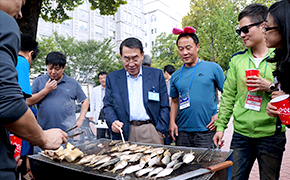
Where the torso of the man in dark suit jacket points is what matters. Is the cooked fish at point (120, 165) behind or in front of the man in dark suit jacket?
in front

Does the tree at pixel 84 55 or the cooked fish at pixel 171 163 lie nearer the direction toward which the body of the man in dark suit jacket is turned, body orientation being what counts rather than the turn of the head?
the cooked fish

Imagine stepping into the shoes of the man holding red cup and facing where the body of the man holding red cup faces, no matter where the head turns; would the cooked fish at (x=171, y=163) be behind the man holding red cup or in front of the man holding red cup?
in front

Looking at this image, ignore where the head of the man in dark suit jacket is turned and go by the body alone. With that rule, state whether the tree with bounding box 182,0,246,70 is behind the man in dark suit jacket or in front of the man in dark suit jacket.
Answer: behind

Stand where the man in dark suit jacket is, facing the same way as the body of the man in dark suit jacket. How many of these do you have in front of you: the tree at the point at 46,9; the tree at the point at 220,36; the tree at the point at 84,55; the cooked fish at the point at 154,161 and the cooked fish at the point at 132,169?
2

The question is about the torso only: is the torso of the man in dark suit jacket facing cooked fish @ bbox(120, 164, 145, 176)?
yes

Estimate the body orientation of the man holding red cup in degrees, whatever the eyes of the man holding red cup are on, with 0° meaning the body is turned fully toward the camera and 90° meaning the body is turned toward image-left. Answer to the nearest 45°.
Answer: approximately 0°

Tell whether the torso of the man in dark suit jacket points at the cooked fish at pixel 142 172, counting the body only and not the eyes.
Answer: yes

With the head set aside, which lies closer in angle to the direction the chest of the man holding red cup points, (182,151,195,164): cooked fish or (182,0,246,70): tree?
the cooked fish

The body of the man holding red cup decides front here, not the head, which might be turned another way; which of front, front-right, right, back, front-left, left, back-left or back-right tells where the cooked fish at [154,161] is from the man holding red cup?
front-right

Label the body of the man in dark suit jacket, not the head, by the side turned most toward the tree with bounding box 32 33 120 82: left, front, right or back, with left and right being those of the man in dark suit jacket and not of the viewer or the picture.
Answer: back

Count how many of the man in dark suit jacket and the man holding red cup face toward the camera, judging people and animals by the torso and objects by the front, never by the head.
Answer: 2
